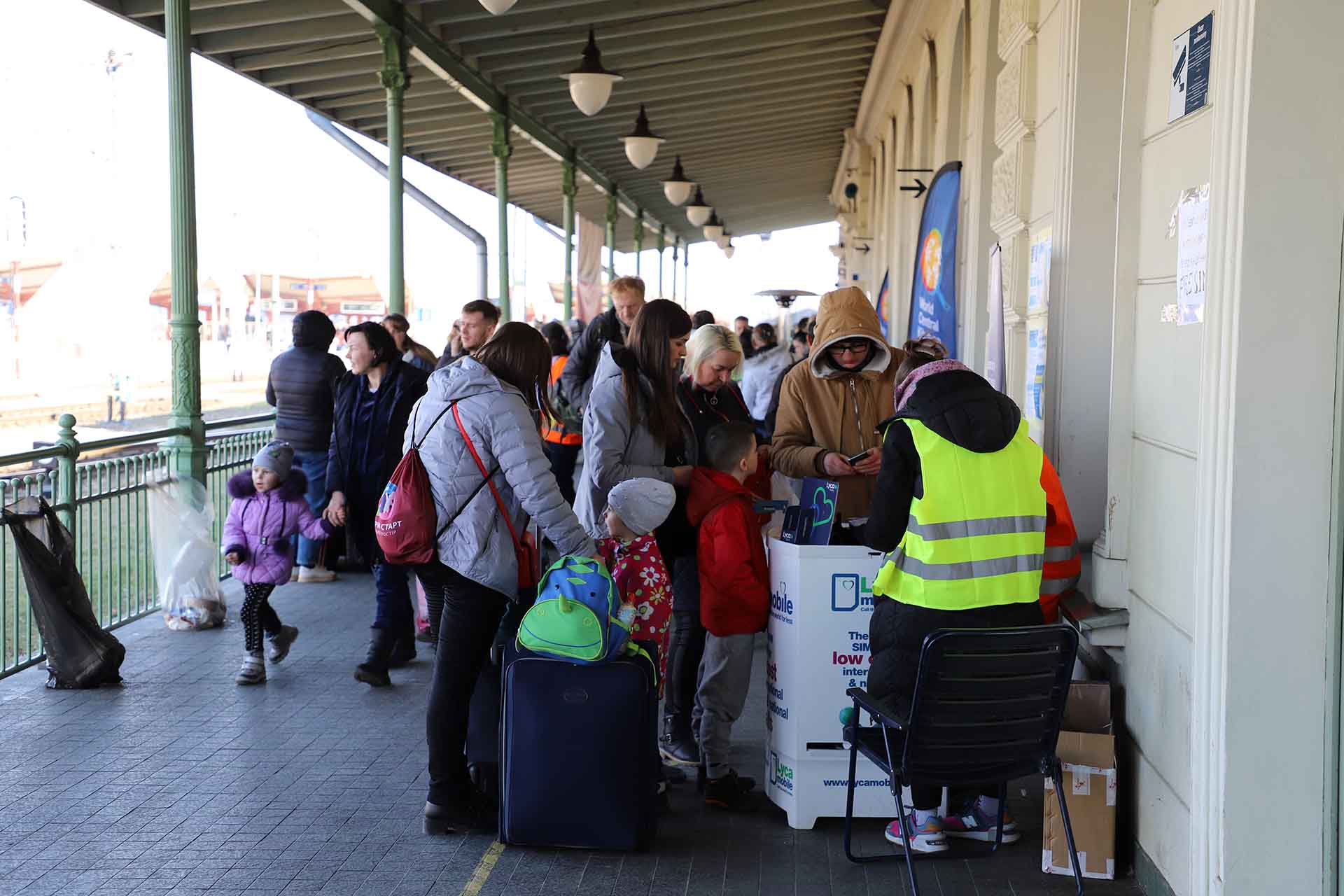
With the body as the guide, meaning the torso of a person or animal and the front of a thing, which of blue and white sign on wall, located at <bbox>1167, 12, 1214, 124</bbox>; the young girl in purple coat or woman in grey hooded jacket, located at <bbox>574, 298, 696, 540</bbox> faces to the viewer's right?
the woman in grey hooded jacket

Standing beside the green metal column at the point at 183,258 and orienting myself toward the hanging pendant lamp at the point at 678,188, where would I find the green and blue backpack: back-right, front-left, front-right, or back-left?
back-right

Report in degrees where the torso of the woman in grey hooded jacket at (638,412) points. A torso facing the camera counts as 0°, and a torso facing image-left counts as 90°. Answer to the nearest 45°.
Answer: approximately 270°

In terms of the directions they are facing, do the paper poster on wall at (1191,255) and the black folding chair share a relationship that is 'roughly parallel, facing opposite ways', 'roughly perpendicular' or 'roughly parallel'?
roughly perpendicular

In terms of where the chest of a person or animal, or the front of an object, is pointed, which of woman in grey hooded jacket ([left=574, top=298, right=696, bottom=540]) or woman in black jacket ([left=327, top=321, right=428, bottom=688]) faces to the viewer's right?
the woman in grey hooded jacket

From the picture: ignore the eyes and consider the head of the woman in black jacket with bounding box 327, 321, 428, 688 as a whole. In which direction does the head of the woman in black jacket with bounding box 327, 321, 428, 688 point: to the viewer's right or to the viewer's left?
to the viewer's left

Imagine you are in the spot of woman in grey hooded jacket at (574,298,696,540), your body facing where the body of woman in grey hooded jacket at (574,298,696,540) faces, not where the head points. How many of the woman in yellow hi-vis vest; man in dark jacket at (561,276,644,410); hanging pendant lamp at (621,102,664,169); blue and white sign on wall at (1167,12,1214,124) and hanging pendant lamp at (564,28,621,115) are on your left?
3

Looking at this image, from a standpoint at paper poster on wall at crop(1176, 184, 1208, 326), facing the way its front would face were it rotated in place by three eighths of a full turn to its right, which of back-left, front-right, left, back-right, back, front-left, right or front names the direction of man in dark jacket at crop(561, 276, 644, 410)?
front-left

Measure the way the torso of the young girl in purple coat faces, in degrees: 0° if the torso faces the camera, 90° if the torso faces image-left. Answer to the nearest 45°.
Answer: approximately 45°

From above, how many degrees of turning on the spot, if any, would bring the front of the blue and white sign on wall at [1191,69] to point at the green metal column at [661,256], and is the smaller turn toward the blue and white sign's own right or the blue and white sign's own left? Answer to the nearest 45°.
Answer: approximately 90° to the blue and white sign's own right

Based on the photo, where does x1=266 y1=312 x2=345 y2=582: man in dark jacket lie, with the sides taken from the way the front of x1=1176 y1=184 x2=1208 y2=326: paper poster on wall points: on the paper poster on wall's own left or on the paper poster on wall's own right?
on the paper poster on wall's own right

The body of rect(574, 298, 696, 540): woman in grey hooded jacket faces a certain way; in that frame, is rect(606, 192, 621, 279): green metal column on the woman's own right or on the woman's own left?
on the woman's own left

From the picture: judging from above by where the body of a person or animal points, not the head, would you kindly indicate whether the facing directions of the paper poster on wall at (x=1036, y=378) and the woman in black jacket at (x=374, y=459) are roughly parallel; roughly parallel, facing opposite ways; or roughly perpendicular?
roughly perpendicular

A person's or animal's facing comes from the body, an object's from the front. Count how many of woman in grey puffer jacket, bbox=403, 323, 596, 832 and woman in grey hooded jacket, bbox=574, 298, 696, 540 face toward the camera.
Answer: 0

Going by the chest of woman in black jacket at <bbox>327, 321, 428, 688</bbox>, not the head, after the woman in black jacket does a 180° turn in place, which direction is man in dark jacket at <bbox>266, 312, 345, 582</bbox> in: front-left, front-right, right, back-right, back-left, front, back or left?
front-left

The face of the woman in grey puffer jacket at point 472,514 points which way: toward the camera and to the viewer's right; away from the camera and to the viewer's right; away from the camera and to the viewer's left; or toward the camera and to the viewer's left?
away from the camera and to the viewer's right
